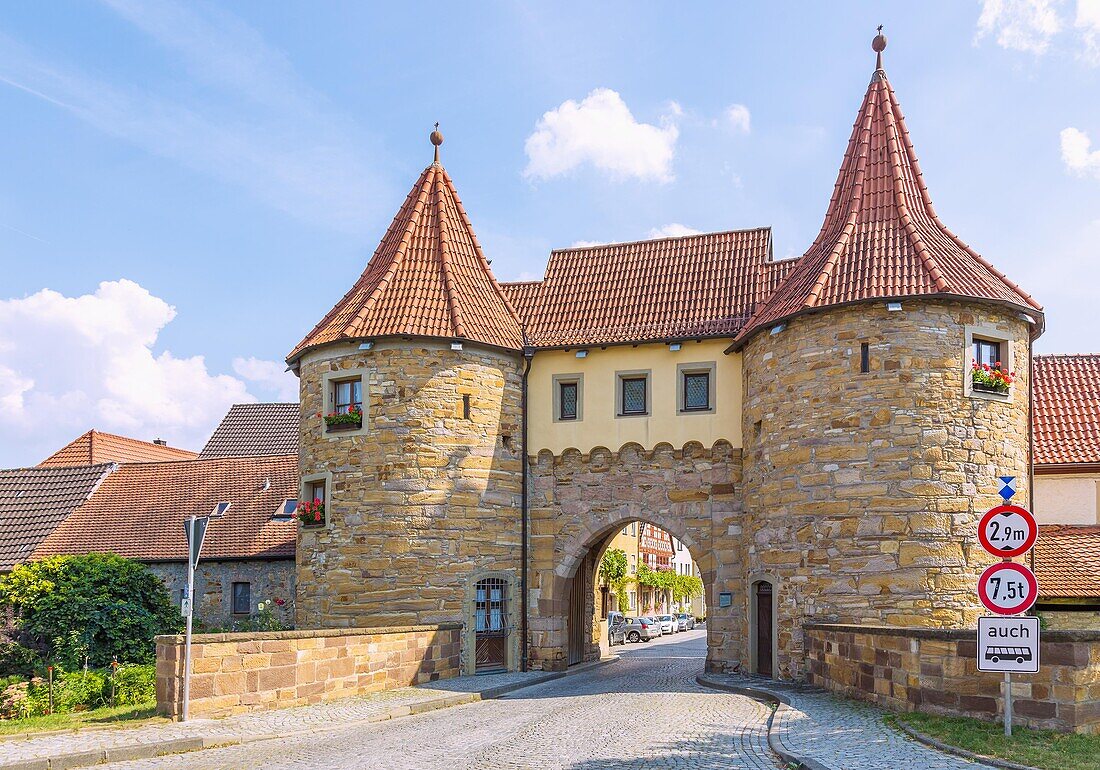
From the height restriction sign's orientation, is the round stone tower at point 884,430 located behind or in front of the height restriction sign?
behind

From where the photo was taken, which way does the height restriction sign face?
toward the camera

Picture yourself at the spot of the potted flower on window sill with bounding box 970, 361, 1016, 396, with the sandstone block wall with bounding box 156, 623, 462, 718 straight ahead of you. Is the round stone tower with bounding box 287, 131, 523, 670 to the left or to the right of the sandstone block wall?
right

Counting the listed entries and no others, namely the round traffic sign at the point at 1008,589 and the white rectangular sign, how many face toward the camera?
2

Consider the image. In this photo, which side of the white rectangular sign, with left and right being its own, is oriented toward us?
front

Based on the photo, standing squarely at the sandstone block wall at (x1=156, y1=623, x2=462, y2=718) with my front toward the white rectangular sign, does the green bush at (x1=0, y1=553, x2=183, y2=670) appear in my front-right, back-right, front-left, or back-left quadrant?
back-left

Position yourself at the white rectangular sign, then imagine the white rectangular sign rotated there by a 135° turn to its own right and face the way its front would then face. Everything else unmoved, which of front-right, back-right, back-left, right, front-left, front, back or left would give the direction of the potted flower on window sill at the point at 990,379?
front-right

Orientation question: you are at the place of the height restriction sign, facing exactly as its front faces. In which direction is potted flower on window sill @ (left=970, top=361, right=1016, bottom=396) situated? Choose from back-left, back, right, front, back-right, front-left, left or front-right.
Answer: back

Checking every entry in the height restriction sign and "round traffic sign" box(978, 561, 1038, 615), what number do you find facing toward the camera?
2

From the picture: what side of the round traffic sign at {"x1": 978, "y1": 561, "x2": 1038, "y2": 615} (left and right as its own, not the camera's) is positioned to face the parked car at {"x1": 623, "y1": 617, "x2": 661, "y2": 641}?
back

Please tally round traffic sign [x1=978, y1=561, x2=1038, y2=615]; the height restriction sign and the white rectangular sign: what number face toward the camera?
3
